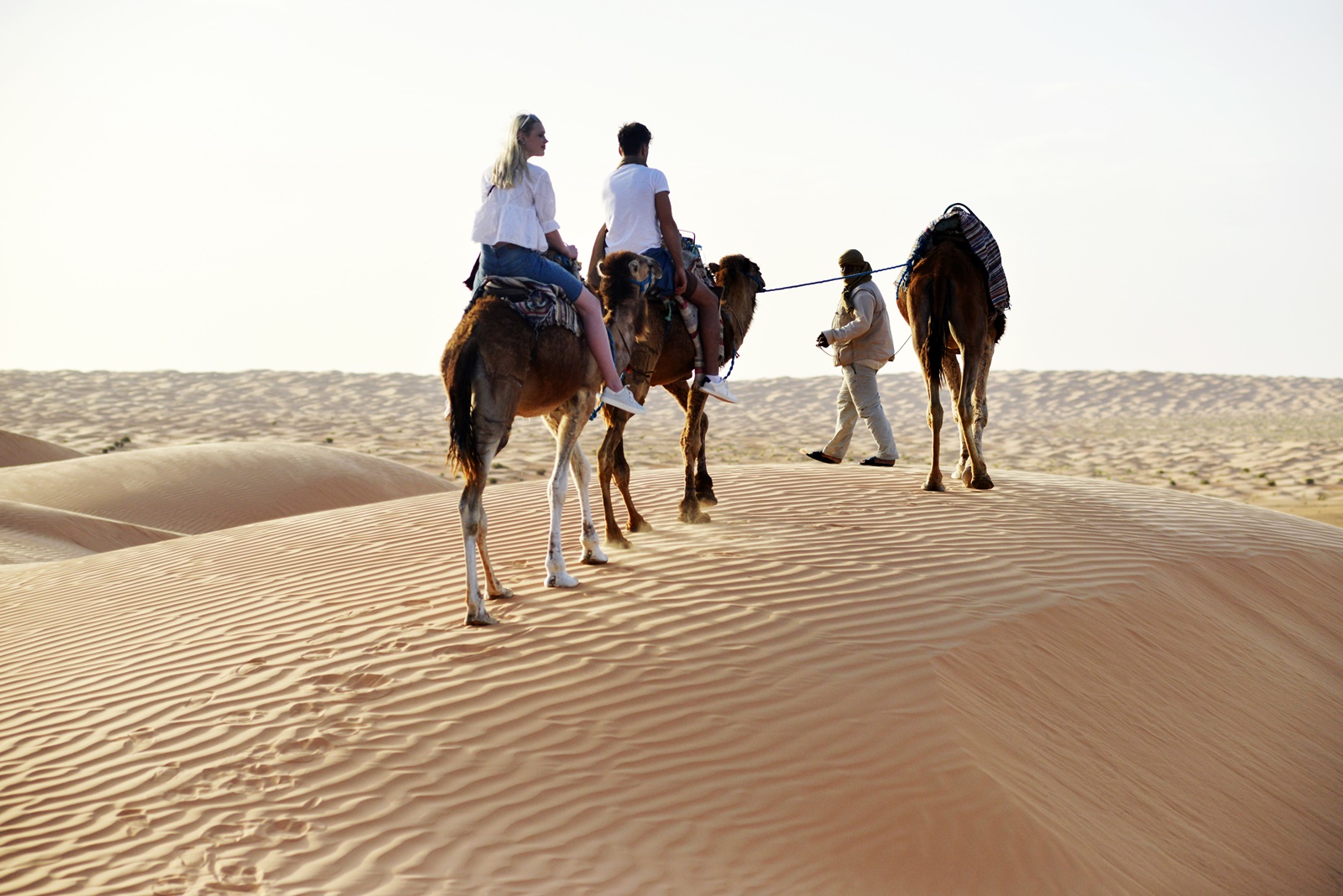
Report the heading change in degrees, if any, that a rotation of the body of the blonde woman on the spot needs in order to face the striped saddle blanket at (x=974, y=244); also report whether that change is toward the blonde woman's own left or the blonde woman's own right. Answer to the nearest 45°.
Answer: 0° — they already face it

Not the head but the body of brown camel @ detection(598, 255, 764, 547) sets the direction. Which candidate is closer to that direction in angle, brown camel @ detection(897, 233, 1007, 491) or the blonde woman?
the brown camel

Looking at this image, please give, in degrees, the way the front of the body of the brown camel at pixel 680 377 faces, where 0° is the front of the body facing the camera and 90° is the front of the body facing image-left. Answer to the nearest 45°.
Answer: approximately 225°

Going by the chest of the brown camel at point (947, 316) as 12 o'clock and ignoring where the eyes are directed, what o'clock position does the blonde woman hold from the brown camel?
The blonde woman is roughly at 7 o'clock from the brown camel.

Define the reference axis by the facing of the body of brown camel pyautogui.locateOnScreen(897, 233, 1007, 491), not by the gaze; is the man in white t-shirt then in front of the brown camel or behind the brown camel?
behind

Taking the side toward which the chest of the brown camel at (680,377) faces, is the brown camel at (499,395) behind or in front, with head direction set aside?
behind

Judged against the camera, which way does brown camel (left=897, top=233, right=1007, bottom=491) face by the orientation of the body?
away from the camera

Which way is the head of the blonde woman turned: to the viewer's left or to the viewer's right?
to the viewer's right

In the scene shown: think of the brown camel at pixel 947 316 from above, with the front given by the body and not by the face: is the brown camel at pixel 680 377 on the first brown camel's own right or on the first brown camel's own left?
on the first brown camel's own left

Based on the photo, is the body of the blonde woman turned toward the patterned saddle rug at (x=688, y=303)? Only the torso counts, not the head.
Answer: yes
